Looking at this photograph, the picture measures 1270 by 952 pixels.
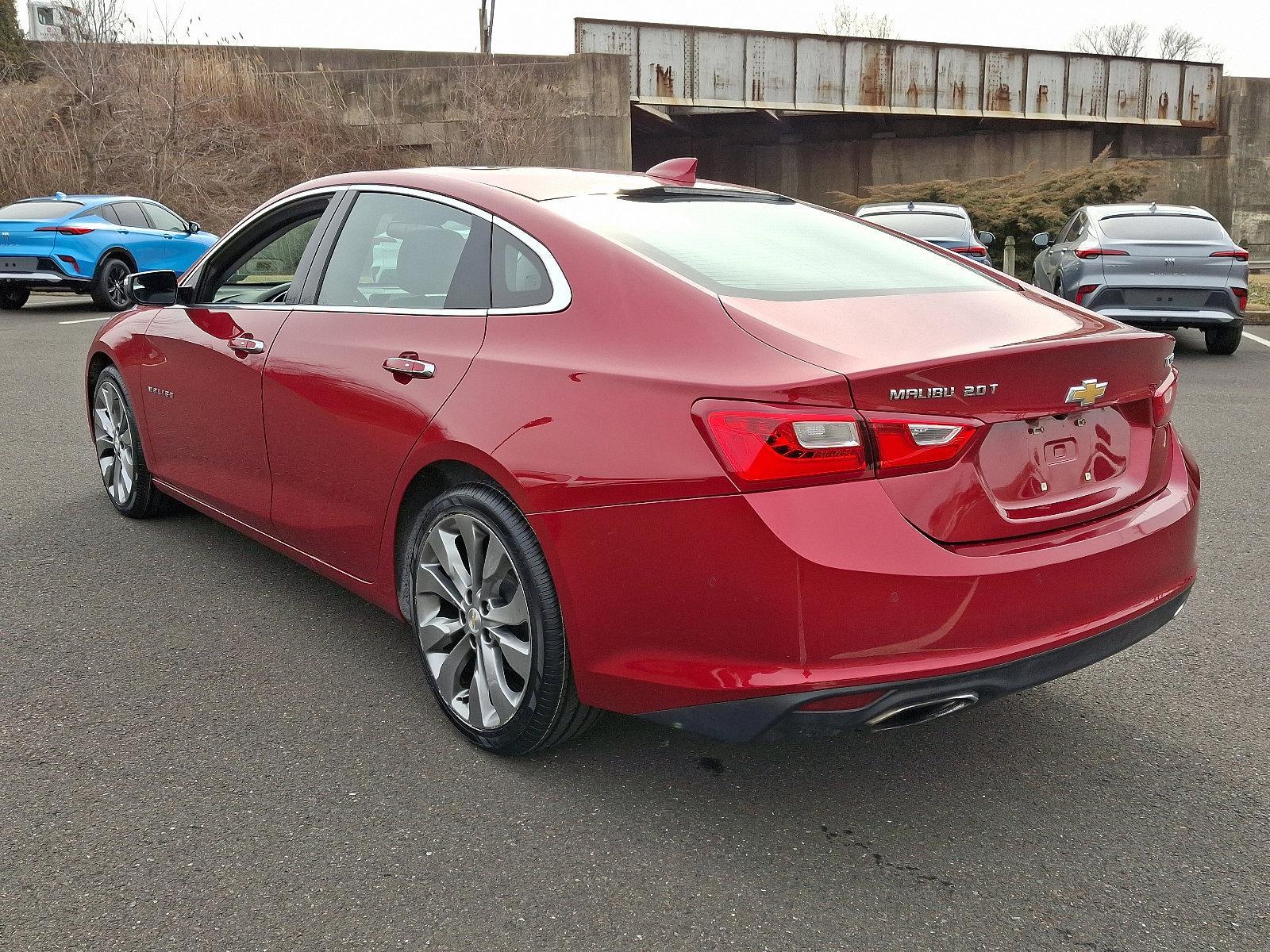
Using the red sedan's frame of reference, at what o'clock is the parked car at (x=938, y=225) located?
The parked car is roughly at 2 o'clock from the red sedan.

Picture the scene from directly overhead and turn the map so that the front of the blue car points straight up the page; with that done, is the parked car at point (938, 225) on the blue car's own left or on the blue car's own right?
on the blue car's own right

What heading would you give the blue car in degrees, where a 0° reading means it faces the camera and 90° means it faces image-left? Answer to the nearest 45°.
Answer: approximately 225°

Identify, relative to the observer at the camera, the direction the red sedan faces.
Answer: facing away from the viewer and to the left of the viewer

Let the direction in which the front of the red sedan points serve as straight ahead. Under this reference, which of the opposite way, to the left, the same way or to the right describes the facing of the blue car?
to the right

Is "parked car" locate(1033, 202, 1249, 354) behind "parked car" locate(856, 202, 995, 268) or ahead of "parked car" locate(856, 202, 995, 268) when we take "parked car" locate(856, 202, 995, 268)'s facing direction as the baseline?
behind

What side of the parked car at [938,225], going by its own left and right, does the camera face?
back

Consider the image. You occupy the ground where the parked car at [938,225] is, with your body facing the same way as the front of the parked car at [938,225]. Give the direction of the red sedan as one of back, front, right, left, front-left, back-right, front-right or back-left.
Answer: back
